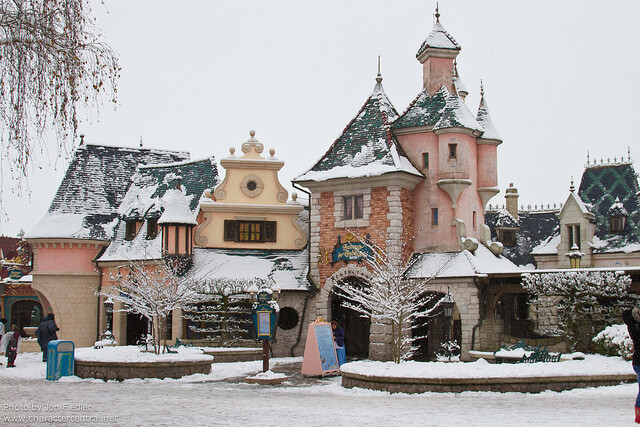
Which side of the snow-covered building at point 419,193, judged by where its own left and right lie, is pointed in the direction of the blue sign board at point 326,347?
front

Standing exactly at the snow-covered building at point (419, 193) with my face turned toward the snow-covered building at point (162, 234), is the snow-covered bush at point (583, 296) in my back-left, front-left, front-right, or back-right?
back-left

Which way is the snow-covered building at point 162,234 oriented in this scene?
toward the camera

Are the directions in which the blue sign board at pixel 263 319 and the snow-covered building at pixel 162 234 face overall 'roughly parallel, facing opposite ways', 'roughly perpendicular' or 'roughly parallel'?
roughly parallel

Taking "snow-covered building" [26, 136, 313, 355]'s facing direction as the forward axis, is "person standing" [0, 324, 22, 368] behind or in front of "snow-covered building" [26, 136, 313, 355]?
in front

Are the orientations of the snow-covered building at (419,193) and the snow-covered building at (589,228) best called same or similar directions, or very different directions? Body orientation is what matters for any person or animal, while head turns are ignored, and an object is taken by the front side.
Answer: same or similar directions

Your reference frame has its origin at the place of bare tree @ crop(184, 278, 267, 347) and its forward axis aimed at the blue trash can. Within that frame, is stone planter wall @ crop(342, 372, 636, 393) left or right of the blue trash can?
left

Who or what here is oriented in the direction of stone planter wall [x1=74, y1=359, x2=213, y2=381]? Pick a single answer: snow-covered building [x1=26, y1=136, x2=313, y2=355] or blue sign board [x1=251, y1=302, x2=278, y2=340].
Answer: the snow-covered building

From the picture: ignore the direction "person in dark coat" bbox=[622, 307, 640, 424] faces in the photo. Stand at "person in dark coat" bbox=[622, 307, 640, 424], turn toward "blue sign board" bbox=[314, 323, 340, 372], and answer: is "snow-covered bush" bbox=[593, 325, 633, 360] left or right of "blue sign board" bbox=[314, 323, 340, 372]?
right

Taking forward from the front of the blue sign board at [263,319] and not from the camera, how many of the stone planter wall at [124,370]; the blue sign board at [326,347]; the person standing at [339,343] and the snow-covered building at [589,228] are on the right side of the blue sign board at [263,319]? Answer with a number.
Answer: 1

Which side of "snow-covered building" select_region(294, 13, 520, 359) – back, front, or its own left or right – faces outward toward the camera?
front

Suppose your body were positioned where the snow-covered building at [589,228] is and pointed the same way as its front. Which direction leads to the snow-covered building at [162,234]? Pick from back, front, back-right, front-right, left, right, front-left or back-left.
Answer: front-right
